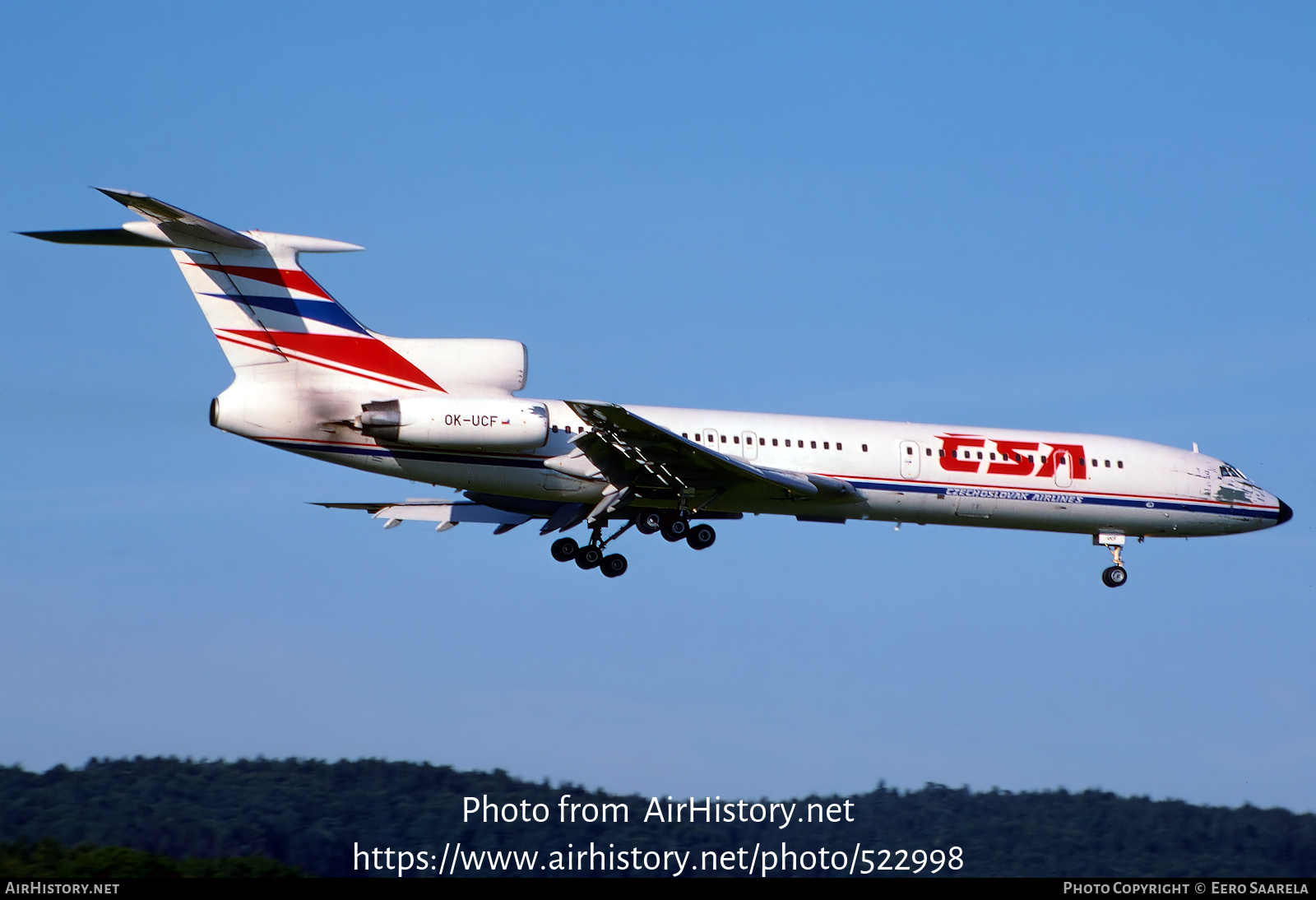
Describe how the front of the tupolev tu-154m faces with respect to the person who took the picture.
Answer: facing to the right of the viewer
